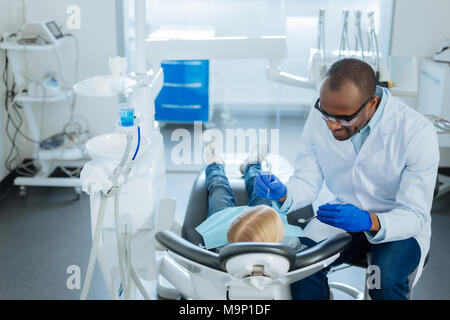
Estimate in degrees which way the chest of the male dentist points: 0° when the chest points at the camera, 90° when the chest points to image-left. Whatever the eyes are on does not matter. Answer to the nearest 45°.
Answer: approximately 45°
